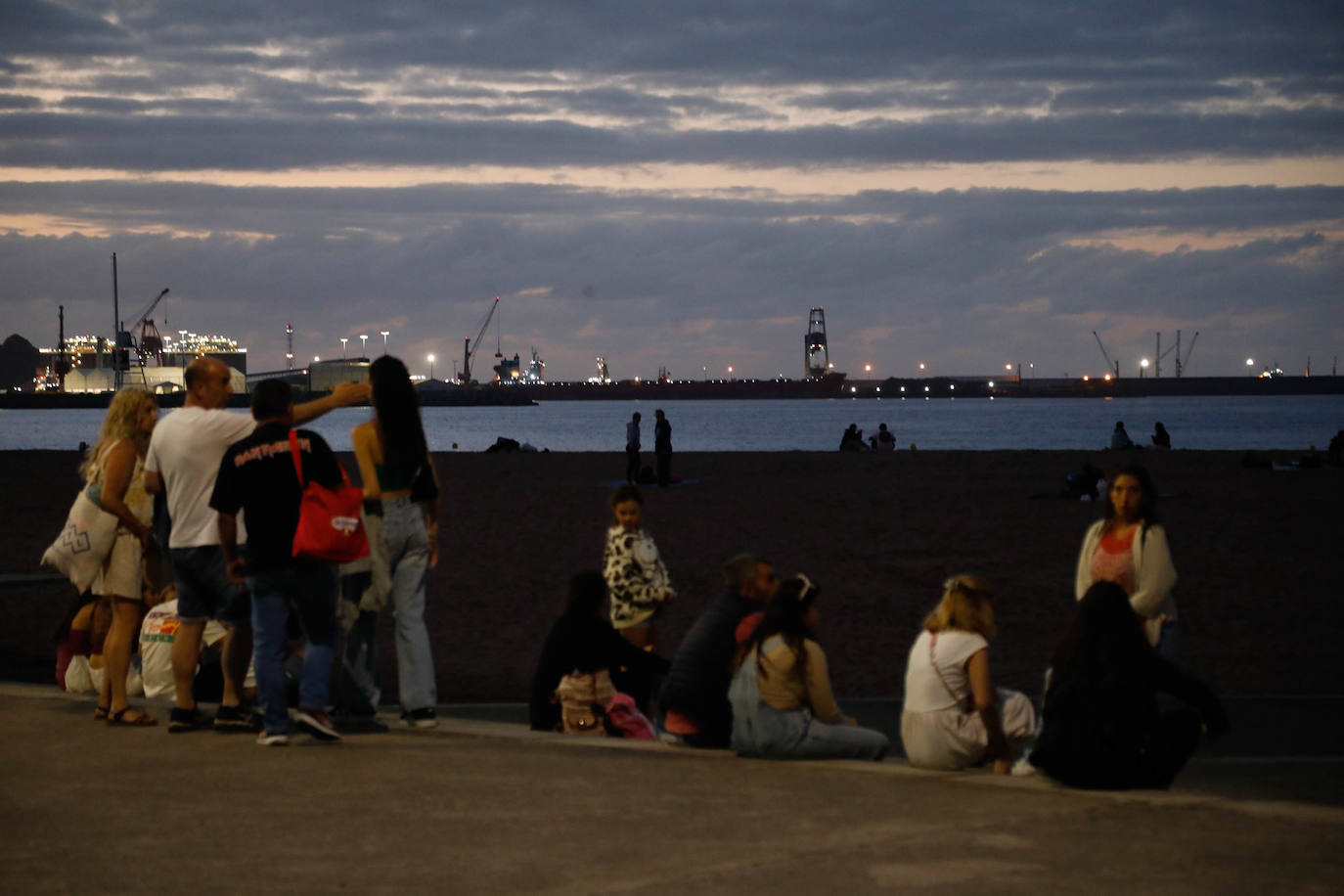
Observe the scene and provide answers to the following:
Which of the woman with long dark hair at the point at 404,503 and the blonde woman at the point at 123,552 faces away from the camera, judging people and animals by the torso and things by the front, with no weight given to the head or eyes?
the woman with long dark hair

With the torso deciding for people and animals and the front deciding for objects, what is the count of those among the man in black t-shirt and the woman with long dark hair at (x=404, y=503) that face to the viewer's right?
0

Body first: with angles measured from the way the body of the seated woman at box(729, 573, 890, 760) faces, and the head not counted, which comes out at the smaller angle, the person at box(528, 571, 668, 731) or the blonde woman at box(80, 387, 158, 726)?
the person

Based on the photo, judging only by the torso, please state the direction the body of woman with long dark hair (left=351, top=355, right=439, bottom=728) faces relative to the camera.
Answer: away from the camera

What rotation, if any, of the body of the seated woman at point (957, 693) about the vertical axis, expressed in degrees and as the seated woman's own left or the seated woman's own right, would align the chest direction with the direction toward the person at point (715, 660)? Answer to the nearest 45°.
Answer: approximately 90° to the seated woman's own left

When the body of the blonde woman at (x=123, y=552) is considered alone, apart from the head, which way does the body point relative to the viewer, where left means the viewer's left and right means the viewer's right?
facing to the right of the viewer

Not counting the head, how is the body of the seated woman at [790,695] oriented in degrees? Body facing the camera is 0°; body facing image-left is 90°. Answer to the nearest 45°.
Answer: approximately 225°

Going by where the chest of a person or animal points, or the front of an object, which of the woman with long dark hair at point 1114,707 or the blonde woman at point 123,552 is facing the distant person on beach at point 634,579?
the blonde woman

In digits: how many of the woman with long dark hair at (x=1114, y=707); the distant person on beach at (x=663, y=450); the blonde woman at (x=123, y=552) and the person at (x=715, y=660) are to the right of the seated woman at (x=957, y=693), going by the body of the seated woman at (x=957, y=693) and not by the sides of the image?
1

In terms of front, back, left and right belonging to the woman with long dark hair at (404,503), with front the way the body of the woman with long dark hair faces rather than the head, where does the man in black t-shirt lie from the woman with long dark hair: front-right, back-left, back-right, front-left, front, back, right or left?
back-left

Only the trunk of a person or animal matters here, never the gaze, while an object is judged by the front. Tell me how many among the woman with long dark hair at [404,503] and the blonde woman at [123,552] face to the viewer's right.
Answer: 1

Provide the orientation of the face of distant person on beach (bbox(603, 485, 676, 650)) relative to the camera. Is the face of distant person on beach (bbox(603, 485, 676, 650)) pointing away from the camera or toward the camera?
toward the camera

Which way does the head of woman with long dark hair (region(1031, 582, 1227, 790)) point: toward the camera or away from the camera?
away from the camera

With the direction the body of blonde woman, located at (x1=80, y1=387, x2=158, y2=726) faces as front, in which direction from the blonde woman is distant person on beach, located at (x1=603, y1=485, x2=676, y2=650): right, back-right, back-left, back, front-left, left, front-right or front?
front

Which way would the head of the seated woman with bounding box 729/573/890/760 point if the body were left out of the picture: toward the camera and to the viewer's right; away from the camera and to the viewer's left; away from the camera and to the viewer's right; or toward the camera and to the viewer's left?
away from the camera and to the viewer's right
